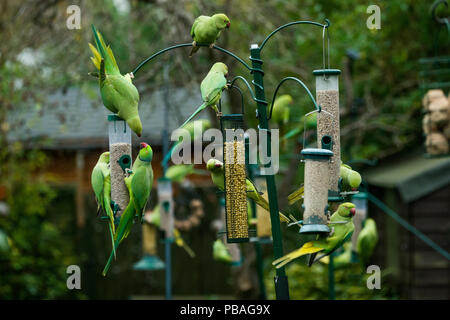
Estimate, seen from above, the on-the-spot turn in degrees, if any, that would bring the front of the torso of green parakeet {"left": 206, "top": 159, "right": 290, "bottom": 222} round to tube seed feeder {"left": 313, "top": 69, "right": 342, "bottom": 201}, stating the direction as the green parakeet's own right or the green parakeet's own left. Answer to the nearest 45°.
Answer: approximately 180°

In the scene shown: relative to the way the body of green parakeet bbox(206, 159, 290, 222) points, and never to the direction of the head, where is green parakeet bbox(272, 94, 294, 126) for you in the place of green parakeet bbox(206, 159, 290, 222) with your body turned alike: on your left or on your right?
on your right

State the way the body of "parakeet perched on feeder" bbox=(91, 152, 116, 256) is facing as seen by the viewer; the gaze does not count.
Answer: to the viewer's right

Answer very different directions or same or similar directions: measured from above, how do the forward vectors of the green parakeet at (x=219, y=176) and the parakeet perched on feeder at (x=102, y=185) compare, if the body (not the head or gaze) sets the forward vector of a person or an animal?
very different directions

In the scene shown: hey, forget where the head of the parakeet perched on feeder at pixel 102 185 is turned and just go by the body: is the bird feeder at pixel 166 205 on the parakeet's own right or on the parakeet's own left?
on the parakeet's own left
